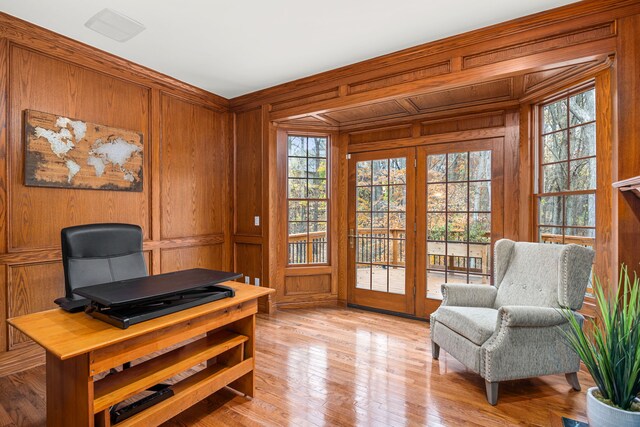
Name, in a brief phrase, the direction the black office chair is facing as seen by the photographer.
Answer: facing the viewer and to the right of the viewer

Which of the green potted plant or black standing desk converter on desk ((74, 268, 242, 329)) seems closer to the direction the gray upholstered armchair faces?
the black standing desk converter on desk

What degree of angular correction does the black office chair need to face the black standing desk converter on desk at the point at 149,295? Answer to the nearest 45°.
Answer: approximately 45° to its right

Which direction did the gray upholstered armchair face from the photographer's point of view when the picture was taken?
facing the viewer and to the left of the viewer

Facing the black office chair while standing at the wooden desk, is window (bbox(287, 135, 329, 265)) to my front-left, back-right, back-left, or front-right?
front-right

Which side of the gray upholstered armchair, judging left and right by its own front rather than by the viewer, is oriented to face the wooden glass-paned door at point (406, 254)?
right

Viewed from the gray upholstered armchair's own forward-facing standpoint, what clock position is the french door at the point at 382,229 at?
The french door is roughly at 3 o'clock from the gray upholstered armchair.

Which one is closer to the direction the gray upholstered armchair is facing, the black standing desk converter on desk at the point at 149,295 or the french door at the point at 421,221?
the black standing desk converter on desk

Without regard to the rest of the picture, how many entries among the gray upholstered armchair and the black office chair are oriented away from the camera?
0

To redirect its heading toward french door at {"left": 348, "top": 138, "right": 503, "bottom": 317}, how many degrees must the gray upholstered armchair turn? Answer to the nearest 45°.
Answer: approximately 90° to its right

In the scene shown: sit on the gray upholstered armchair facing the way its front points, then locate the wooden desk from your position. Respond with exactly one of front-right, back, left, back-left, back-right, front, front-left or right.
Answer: front
